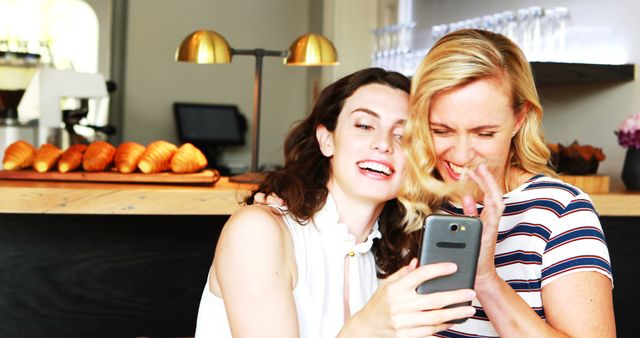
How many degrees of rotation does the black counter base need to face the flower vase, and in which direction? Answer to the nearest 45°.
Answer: approximately 90° to its left

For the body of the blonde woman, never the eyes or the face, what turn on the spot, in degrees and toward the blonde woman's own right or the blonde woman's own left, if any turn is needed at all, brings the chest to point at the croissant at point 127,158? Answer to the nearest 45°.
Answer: approximately 90° to the blonde woman's own right

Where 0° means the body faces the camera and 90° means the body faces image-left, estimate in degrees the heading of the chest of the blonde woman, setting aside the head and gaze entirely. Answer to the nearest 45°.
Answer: approximately 45°

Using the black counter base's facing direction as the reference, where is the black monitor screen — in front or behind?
behind

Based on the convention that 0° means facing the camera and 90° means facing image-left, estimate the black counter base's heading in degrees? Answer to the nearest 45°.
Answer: approximately 0°

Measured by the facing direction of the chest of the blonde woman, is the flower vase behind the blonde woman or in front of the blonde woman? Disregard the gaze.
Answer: behind

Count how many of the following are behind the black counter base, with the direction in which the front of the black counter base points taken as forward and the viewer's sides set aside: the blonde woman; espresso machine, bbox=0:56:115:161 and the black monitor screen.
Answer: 2

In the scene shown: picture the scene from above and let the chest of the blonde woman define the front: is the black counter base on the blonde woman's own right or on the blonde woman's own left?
on the blonde woman's own right
